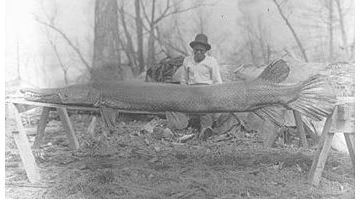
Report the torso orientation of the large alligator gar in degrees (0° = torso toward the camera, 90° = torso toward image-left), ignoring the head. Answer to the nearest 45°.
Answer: approximately 90°

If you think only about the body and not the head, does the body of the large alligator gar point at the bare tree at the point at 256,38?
no

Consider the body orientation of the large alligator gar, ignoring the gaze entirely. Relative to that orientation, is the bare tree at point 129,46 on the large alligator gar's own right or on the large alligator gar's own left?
on the large alligator gar's own right

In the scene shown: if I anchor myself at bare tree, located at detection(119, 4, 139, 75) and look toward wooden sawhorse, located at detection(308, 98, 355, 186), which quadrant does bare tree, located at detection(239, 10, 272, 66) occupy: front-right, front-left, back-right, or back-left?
front-left
